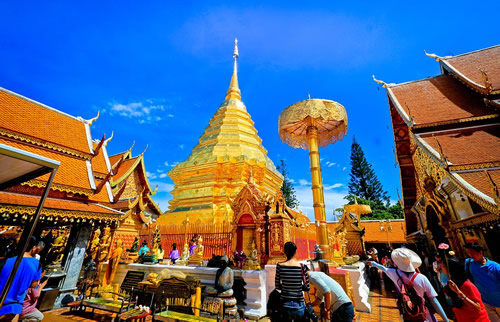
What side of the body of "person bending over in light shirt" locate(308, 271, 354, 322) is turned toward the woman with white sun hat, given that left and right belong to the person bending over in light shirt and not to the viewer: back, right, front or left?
back

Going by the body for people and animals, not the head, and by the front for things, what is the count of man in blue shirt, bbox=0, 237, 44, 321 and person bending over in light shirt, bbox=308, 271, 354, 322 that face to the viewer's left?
1

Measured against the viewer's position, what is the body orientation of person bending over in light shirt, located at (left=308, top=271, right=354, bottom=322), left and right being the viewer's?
facing to the left of the viewer

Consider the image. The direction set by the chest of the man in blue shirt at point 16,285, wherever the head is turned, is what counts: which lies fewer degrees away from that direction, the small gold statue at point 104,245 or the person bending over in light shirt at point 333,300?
the small gold statue

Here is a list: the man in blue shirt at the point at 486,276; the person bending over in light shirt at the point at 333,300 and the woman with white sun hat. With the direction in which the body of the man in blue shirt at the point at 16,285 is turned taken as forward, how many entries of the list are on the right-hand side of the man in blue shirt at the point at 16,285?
3

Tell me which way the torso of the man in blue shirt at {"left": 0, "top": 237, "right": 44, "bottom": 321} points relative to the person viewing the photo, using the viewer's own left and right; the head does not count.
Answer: facing away from the viewer and to the right of the viewer

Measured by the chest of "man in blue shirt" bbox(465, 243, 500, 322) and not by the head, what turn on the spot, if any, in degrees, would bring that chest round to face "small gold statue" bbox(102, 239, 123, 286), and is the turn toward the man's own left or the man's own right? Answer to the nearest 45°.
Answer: approximately 45° to the man's own right
